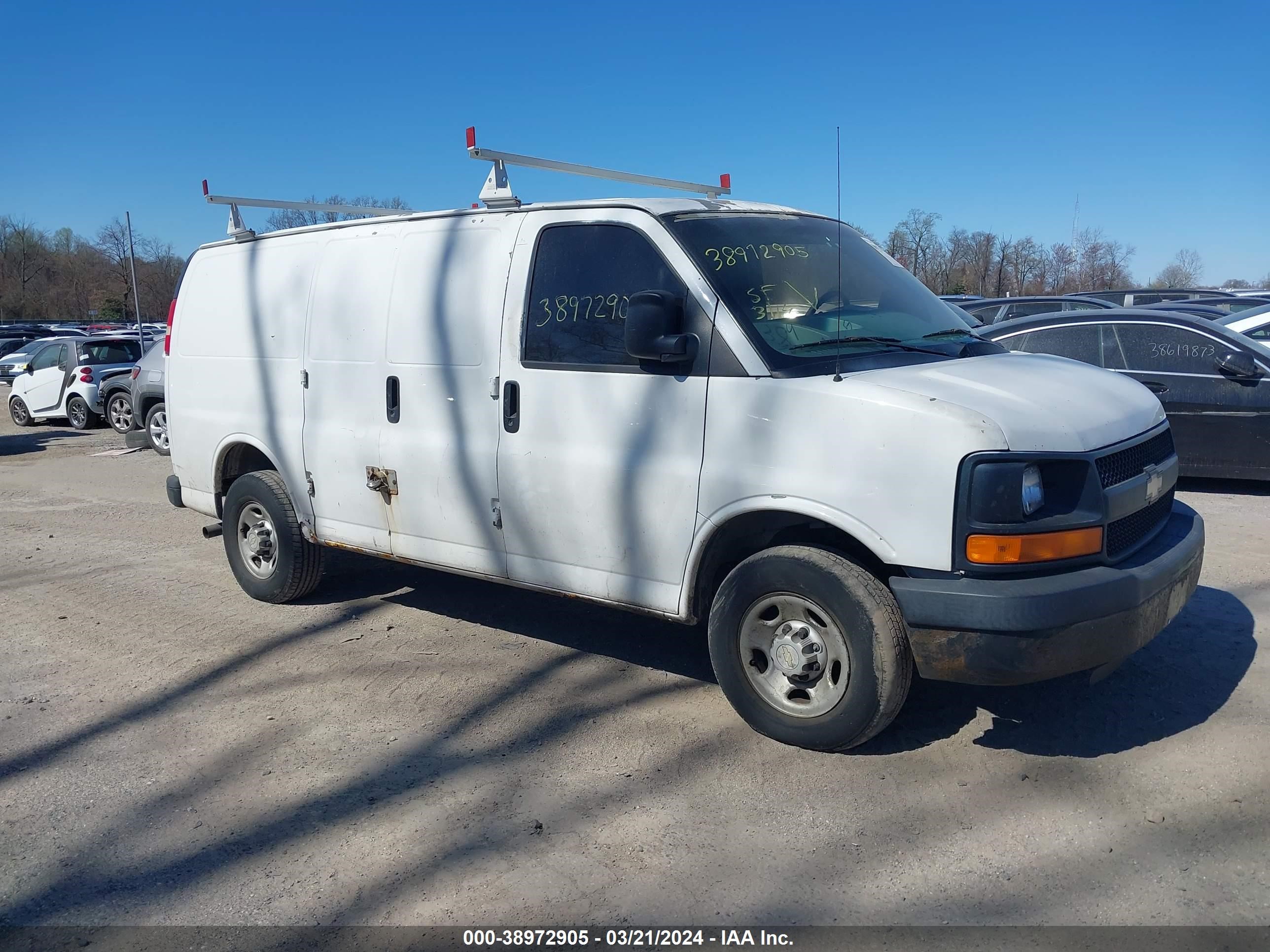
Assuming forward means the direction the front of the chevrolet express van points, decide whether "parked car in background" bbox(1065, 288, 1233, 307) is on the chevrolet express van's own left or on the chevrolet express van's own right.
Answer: on the chevrolet express van's own left

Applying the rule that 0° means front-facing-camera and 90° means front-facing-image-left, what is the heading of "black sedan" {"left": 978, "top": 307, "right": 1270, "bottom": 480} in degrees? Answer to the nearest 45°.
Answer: approximately 270°

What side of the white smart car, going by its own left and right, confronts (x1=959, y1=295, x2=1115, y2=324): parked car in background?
back

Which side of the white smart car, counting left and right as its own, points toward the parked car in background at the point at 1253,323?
back

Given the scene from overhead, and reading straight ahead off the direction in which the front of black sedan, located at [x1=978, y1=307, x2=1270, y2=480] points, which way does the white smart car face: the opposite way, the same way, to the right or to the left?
the opposite way

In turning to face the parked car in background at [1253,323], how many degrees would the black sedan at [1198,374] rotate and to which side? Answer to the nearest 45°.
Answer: approximately 90° to its left

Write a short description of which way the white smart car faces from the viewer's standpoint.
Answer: facing away from the viewer and to the left of the viewer

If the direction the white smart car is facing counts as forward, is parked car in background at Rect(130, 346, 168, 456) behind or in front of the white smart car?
behind

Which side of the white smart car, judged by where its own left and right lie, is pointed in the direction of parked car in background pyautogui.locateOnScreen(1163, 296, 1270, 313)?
back

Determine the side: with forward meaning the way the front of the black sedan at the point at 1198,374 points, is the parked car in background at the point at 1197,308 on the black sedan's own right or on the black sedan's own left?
on the black sedan's own left

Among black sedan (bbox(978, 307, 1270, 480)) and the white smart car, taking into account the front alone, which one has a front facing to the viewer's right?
the black sedan
